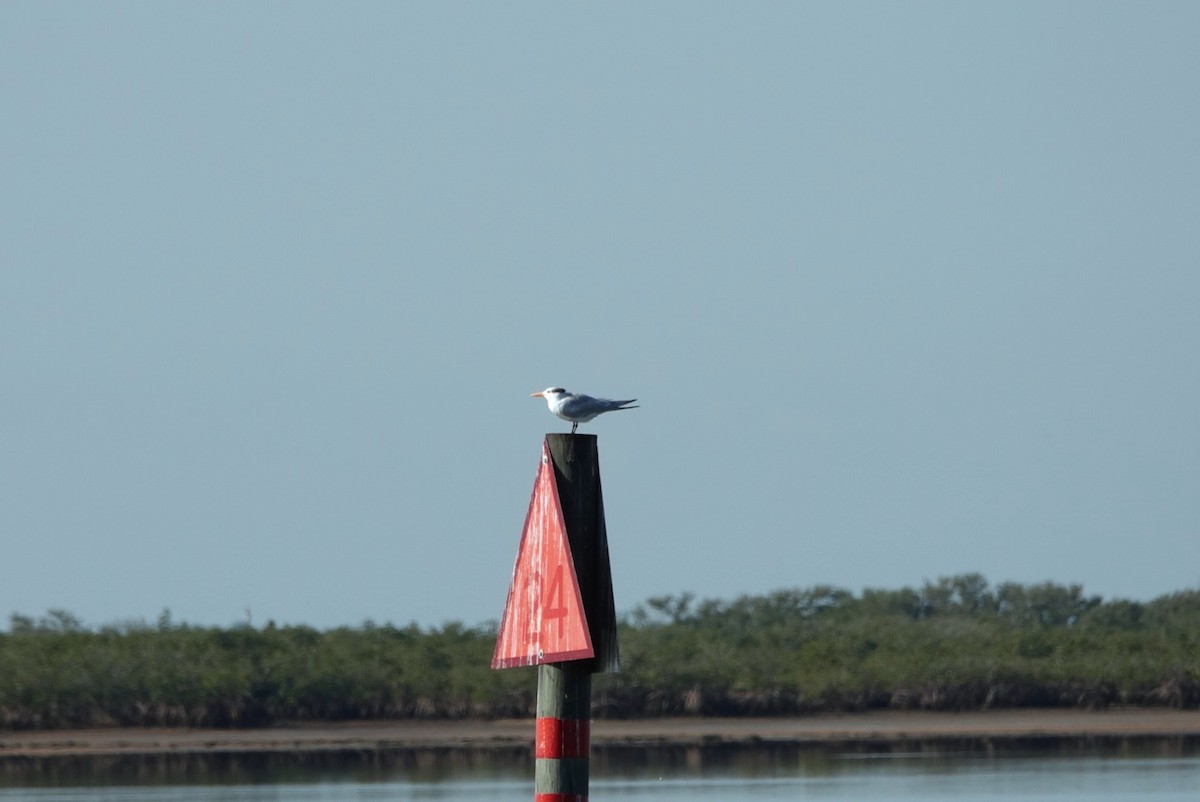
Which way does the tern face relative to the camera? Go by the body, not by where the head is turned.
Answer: to the viewer's left

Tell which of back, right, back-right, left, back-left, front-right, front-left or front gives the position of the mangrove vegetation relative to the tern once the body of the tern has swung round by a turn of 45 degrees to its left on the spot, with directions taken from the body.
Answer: back-right
